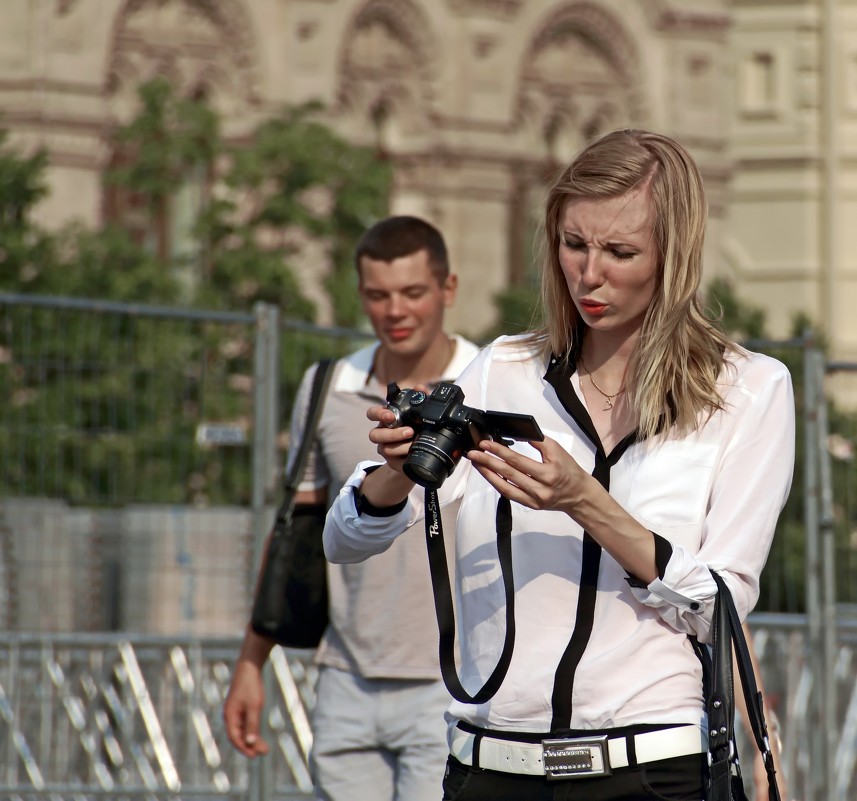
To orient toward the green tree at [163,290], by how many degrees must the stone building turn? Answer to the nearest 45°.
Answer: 0° — it already faces it

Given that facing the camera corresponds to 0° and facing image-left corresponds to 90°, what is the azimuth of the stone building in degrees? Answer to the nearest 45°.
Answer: approximately 0°

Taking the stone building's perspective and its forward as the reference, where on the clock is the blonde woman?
The blonde woman is roughly at 12 o'clock from the stone building.

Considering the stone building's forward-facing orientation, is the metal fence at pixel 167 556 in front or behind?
in front

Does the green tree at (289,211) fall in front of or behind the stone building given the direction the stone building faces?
in front

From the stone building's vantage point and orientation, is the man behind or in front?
in front
